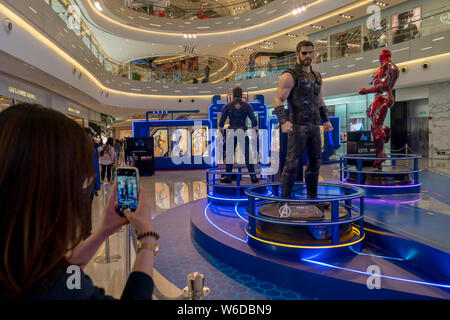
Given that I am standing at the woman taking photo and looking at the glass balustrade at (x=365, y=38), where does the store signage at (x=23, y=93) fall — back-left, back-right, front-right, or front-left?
front-left

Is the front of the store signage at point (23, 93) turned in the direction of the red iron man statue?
yes

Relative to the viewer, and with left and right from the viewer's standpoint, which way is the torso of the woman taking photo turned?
facing away from the viewer and to the right of the viewer

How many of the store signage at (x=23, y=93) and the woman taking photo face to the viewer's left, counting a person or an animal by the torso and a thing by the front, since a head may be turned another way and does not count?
0

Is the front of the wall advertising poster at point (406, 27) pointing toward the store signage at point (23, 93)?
yes

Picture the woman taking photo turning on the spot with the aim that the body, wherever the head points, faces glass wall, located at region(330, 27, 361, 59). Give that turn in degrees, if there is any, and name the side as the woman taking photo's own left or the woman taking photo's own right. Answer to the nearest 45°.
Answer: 0° — they already face it

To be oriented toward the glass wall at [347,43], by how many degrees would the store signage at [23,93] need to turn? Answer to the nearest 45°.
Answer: approximately 45° to its left

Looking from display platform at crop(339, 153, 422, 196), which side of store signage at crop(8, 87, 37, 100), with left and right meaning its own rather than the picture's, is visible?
front

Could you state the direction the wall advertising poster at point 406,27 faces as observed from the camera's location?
facing the viewer and to the left of the viewer

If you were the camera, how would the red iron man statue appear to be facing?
facing to the left of the viewer

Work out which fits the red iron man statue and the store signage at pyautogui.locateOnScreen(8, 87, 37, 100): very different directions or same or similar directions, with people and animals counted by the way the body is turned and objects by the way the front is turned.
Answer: very different directions

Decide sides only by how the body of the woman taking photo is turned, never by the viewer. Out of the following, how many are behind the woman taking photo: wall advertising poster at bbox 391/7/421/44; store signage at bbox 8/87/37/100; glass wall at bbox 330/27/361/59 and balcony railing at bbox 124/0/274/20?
0

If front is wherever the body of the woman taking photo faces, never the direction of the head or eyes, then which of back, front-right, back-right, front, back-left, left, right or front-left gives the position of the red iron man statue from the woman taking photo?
front

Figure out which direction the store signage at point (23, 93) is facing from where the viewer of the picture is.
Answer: facing the viewer and to the right of the viewer

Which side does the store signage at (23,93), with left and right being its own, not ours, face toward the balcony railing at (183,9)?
left

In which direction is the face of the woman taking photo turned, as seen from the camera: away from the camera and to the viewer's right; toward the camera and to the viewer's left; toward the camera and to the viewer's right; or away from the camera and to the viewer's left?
away from the camera and to the viewer's right

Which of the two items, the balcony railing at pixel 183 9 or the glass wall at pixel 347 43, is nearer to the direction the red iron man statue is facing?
the balcony railing

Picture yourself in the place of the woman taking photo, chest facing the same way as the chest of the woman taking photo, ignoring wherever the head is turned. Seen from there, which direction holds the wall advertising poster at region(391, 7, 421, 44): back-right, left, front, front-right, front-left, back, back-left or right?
front
